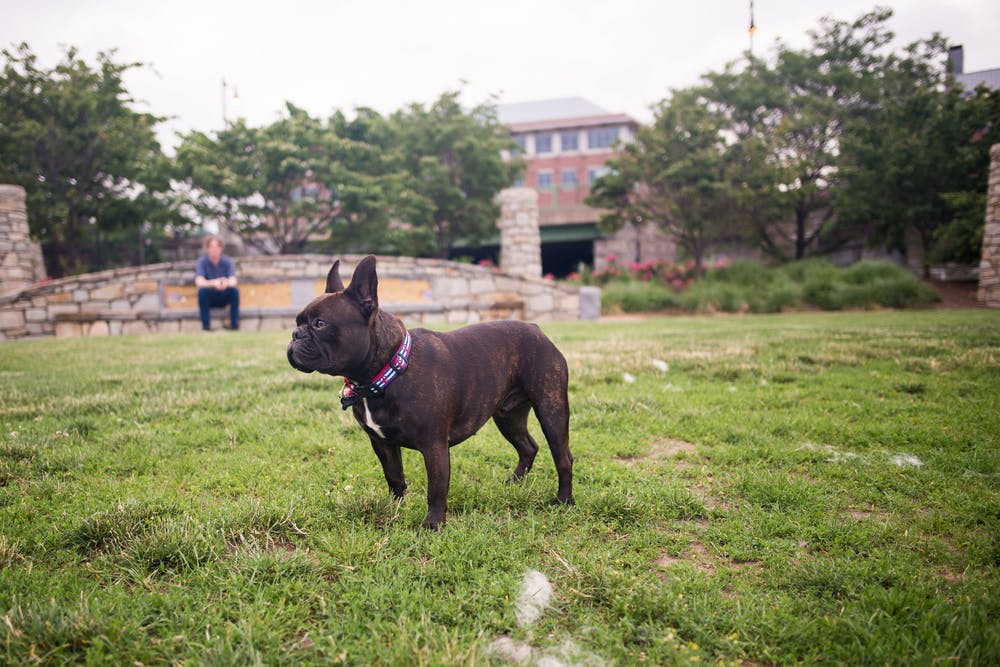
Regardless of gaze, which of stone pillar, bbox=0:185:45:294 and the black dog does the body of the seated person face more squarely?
the black dog

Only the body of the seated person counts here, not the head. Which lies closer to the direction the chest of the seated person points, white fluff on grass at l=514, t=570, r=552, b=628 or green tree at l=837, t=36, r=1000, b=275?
the white fluff on grass

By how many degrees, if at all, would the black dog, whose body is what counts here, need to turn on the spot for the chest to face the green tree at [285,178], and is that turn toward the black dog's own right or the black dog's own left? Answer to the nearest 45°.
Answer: approximately 135° to the black dog's own right

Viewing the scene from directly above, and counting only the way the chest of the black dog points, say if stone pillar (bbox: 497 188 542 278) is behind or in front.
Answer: behind

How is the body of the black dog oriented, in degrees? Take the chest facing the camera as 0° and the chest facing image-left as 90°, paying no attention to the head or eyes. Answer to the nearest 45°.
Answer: approximately 45°

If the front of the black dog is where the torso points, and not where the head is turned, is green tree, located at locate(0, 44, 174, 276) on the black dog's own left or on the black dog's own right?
on the black dog's own right

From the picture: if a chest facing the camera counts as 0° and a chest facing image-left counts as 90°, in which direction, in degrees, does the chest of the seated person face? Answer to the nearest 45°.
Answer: approximately 0°
